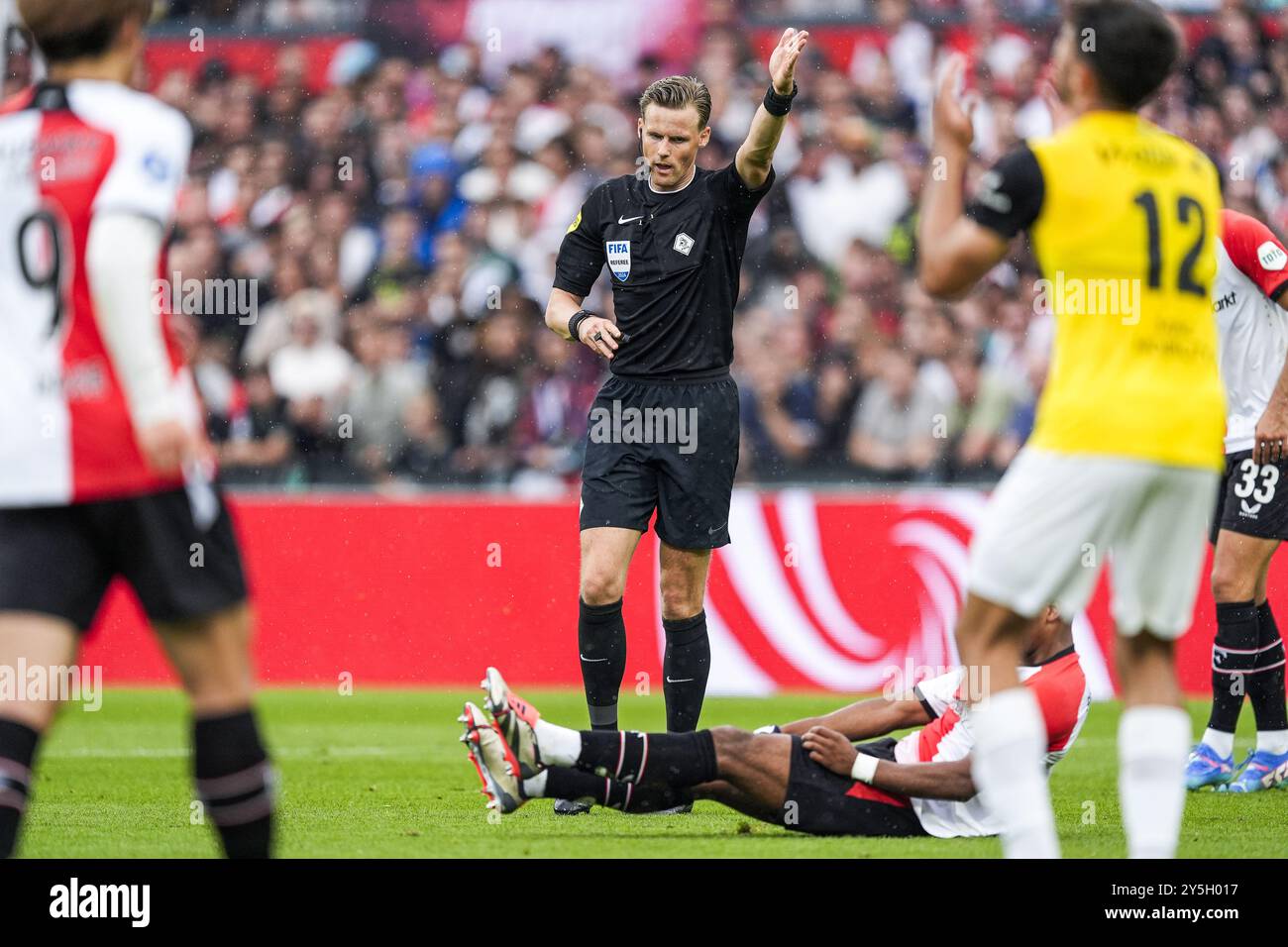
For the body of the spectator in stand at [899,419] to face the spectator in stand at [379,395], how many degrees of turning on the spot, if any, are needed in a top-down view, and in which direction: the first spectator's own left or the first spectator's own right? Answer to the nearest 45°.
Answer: approximately 90° to the first spectator's own right

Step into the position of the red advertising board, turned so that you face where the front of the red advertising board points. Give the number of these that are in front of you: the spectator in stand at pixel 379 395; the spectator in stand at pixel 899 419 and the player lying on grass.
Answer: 1

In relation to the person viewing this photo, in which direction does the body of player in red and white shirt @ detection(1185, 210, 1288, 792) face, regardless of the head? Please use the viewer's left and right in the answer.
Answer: facing the viewer and to the left of the viewer

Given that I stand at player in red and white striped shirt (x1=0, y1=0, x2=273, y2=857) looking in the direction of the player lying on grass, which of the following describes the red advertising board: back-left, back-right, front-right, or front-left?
front-left

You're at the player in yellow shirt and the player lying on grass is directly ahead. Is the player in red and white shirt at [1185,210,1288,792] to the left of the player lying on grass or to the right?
right

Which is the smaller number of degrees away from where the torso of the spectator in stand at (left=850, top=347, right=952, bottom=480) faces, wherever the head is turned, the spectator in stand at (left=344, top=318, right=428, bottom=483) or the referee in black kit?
the referee in black kit

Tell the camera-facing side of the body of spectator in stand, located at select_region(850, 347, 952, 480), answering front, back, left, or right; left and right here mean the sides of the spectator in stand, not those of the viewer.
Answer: front

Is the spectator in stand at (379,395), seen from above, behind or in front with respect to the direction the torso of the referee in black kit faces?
behind

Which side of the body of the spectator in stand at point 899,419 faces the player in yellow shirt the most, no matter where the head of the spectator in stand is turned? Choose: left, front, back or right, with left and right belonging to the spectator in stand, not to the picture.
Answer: front

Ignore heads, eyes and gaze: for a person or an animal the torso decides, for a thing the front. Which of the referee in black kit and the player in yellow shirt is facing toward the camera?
the referee in black kit

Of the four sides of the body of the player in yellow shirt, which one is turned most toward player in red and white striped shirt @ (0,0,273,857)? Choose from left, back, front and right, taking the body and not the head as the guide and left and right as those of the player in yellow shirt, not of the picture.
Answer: left

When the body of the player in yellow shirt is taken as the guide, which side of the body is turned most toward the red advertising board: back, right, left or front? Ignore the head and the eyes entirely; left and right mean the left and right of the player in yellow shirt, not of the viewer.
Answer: front
